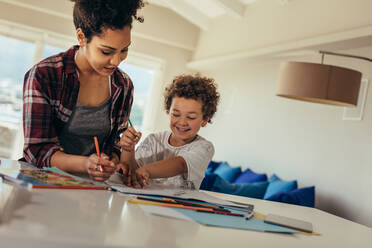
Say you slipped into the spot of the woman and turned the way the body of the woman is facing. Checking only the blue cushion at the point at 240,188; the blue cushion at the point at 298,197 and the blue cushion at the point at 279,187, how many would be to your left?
3

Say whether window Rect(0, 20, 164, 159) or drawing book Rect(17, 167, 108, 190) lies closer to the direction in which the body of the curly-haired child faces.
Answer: the drawing book

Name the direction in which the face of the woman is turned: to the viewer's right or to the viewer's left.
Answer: to the viewer's right

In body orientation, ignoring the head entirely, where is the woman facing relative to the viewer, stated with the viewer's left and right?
facing the viewer and to the right of the viewer

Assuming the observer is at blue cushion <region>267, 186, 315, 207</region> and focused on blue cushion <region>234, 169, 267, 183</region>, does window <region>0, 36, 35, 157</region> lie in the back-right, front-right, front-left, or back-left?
front-left

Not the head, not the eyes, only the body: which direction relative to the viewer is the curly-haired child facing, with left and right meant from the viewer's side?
facing the viewer and to the left of the viewer

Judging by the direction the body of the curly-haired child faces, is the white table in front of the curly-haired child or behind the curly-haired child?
in front

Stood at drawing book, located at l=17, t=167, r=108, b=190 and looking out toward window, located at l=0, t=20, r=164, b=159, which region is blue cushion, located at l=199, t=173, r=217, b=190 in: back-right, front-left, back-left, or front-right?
front-right

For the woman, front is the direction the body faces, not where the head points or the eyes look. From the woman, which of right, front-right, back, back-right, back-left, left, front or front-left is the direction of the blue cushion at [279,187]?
left

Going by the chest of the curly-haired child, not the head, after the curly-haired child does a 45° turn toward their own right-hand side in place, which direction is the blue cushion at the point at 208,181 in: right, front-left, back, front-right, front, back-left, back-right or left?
right

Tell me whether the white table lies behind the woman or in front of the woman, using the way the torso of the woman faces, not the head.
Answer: in front

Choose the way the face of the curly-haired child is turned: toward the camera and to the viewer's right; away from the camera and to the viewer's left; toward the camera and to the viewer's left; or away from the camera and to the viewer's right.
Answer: toward the camera and to the viewer's left

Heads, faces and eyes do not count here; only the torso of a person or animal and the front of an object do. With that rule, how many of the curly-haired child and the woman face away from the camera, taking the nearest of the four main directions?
0

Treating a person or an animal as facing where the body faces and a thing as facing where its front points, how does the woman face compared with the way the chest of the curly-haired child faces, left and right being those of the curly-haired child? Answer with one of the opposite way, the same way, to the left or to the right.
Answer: to the left

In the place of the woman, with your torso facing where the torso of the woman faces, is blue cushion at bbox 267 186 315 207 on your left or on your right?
on your left
